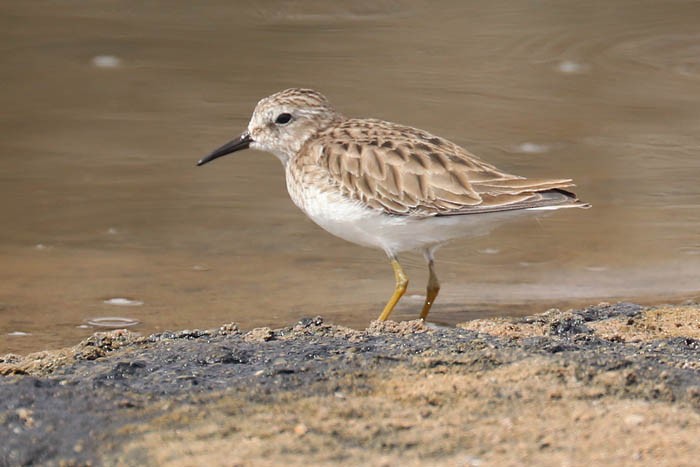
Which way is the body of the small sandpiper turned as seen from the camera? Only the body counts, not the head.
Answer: to the viewer's left

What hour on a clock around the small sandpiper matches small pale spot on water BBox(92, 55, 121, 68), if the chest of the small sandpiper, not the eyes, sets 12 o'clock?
The small pale spot on water is roughly at 2 o'clock from the small sandpiper.

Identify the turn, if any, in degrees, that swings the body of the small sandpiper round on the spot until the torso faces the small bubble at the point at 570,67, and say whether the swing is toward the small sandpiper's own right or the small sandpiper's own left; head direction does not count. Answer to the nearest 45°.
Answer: approximately 90° to the small sandpiper's own right

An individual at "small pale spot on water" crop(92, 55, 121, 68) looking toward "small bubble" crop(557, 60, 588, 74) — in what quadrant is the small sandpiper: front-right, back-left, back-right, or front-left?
front-right

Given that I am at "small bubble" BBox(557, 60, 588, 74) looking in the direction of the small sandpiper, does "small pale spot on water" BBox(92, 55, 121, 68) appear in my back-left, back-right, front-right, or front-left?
front-right

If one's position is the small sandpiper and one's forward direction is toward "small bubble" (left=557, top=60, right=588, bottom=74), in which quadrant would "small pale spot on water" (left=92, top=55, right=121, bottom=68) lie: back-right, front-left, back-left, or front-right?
front-left

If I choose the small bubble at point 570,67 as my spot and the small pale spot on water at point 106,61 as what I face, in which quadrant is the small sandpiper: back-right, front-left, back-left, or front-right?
front-left

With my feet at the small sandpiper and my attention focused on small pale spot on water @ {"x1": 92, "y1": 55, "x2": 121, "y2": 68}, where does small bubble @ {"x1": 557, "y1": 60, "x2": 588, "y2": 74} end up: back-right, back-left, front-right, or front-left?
front-right
